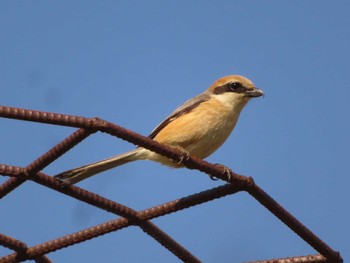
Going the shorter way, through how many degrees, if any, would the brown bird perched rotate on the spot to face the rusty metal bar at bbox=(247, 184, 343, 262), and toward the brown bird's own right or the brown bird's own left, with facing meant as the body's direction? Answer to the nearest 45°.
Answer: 0° — it already faces it

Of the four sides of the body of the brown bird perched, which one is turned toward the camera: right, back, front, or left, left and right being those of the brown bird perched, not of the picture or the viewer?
right

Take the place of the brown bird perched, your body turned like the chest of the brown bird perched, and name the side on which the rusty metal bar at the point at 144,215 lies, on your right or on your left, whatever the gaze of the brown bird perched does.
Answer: on your right

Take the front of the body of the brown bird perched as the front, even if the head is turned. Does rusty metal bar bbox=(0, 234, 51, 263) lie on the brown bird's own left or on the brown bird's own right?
on the brown bird's own right
